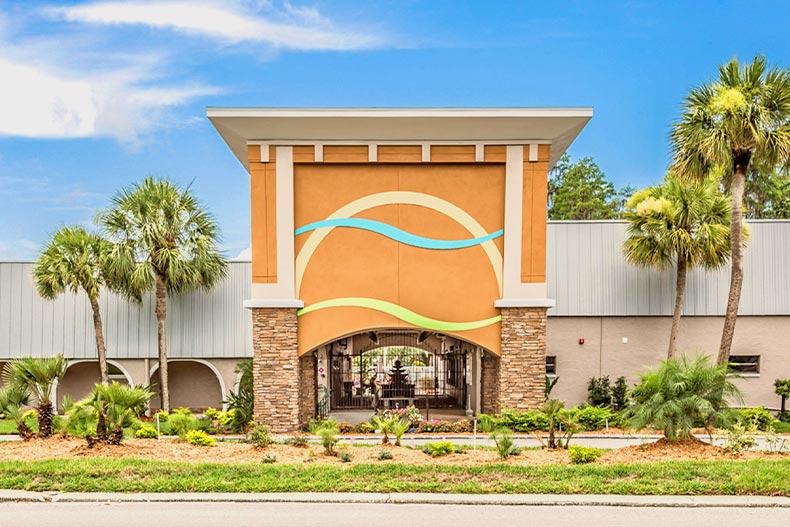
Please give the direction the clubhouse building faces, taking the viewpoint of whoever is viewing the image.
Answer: facing the viewer

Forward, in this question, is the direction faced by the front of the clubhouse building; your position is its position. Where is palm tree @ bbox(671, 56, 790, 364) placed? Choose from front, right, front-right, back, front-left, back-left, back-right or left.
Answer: left

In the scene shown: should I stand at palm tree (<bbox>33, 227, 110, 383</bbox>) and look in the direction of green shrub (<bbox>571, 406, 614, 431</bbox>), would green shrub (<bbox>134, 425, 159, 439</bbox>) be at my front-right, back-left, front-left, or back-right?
front-right

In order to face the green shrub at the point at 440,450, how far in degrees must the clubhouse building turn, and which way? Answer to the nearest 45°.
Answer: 0° — it already faces it
